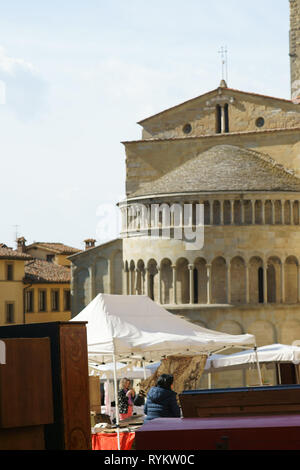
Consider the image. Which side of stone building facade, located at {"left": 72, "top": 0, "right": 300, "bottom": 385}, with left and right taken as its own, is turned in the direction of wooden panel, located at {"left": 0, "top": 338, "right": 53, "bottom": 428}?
front

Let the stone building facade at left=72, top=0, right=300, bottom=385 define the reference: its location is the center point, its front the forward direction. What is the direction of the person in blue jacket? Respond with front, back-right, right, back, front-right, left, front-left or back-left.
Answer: front

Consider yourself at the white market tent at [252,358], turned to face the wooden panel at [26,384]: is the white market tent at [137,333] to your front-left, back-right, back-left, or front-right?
front-right

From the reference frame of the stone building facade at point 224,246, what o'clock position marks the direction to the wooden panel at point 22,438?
The wooden panel is roughly at 12 o'clock from the stone building facade.

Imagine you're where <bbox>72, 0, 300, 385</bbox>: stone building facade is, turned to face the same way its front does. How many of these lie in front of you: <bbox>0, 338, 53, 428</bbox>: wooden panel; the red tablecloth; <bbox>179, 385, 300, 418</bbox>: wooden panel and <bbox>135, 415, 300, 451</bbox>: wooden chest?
4

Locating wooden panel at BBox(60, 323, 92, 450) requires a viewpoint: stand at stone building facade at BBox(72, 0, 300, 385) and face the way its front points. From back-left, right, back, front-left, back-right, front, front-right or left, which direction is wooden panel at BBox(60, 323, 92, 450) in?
front

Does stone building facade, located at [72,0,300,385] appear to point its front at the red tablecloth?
yes

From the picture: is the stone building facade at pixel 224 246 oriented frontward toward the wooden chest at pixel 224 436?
yes

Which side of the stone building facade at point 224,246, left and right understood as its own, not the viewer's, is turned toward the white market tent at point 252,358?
front

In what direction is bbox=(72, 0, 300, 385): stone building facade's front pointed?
toward the camera

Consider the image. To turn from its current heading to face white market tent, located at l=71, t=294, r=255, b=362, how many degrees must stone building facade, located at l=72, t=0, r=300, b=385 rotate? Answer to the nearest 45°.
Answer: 0° — it already faces it

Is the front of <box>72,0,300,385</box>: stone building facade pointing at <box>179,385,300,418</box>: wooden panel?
yes
